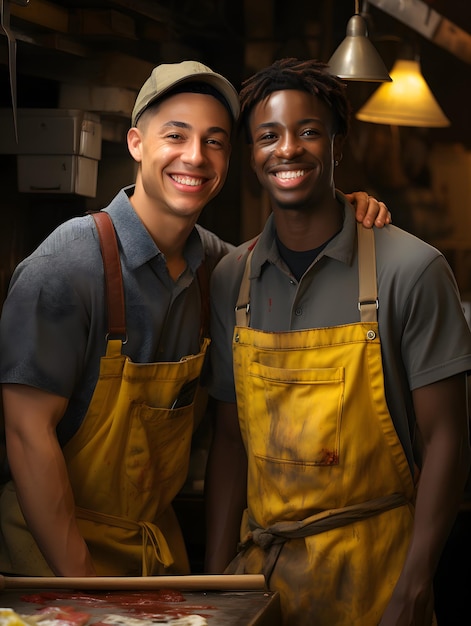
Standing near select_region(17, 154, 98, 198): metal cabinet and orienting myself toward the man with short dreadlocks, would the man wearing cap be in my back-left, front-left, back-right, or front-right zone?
front-right

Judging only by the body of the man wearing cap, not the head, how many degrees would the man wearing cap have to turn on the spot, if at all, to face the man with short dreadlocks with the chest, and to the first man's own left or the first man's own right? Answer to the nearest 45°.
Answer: approximately 45° to the first man's own left

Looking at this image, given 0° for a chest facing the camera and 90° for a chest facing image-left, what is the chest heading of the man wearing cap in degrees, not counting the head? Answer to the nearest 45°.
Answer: approximately 315°

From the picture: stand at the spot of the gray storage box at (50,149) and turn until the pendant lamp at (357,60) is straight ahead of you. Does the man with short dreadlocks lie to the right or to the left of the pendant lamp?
right
